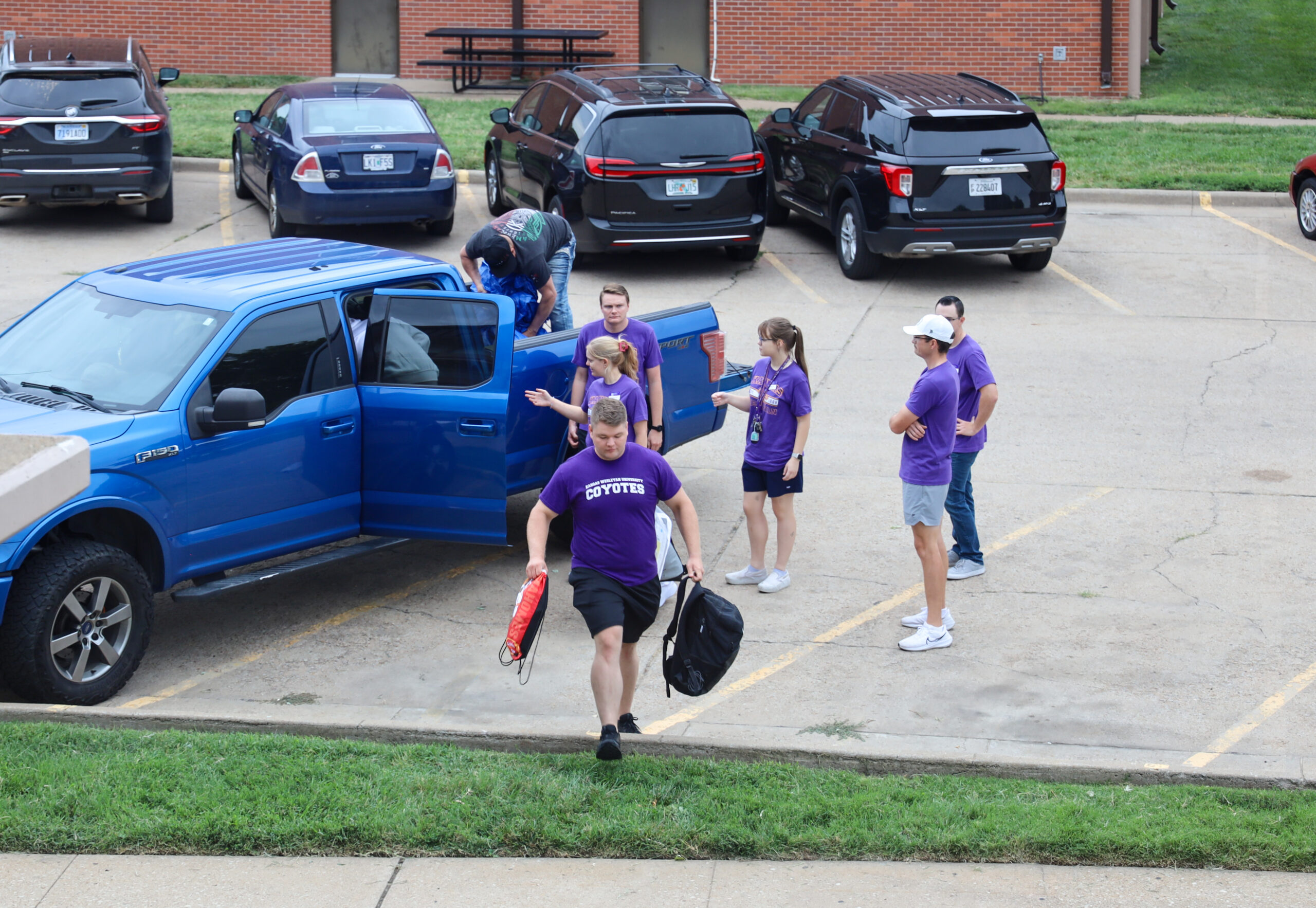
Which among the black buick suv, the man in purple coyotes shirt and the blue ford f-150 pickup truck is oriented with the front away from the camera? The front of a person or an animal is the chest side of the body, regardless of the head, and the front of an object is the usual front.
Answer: the black buick suv

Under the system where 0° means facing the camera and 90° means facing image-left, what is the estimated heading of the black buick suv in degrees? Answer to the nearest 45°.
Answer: approximately 180°

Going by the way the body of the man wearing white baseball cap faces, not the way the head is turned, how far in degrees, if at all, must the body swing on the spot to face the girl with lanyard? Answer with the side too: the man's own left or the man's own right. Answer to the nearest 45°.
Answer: approximately 45° to the man's own right

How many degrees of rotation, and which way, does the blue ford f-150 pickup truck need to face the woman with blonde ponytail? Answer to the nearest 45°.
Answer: approximately 135° to its left

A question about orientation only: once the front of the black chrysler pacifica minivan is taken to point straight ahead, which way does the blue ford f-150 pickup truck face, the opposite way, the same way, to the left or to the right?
to the left

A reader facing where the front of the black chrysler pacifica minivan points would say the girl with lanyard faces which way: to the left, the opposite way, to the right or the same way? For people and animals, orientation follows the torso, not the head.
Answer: to the left

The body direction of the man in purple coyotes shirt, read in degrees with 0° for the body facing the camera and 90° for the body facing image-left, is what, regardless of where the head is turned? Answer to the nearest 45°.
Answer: approximately 0°

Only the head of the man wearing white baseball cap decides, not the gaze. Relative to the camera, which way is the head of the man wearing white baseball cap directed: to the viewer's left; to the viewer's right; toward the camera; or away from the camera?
to the viewer's left
